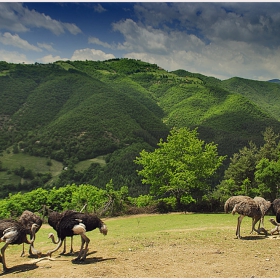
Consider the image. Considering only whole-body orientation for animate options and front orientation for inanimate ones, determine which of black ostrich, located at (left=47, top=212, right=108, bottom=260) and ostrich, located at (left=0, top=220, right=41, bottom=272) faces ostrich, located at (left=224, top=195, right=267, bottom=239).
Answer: ostrich, located at (left=0, top=220, right=41, bottom=272)

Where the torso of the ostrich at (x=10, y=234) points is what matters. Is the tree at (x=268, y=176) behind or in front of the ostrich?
in front

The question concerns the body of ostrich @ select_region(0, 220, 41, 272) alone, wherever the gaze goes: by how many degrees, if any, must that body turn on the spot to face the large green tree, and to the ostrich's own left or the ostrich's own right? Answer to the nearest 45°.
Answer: approximately 45° to the ostrich's own left

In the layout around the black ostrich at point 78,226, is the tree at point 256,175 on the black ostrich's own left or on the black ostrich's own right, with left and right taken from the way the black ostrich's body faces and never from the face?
on the black ostrich's own right

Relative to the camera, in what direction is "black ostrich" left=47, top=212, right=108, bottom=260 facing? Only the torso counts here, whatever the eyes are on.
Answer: to the viewer's left

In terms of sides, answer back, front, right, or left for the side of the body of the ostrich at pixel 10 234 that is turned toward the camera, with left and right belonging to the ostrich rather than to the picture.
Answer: right

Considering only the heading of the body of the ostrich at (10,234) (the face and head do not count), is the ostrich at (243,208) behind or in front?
in front

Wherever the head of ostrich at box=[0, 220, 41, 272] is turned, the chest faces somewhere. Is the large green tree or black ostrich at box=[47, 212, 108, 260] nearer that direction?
the black ostrich

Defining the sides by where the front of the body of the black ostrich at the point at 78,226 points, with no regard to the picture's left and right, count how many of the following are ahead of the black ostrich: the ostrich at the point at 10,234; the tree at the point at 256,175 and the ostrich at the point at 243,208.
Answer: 1
